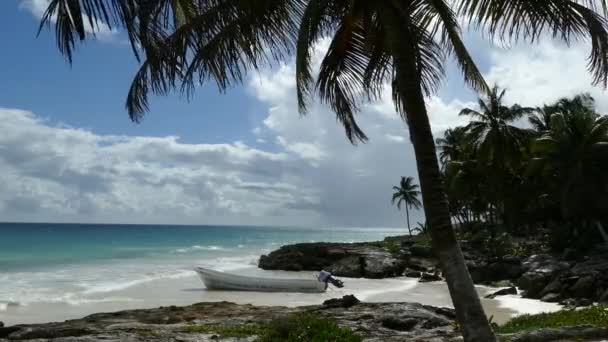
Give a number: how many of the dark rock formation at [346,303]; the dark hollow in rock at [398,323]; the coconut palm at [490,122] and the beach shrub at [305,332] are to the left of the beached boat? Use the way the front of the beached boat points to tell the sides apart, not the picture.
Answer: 3

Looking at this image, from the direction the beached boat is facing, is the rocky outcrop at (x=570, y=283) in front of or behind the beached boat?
behind

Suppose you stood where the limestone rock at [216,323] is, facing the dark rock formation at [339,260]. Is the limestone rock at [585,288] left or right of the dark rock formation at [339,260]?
right

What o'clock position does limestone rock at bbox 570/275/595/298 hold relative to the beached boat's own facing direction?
The limestone rock is roughly at 7 o'clock from the beached boat.

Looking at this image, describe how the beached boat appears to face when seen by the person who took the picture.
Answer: facing to the left of the viewer

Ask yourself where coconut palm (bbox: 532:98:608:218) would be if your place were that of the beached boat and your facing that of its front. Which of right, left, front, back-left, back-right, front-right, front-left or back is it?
back

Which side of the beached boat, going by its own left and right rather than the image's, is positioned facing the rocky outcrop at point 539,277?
back

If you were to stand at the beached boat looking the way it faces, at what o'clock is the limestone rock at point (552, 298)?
The limestone rock is roughly at 7 o'clock from the beached boat.

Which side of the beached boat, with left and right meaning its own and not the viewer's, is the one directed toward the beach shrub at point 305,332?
left

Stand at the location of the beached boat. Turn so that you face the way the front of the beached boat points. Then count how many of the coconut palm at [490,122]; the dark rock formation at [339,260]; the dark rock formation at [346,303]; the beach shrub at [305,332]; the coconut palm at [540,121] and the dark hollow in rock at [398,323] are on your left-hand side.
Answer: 3

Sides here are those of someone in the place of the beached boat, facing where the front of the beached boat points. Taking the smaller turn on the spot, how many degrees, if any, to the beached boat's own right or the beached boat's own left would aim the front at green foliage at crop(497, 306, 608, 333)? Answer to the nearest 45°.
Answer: approximately 90° to the beached boat's own left

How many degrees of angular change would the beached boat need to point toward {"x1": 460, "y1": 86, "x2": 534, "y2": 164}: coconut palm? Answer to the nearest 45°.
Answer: approximately 135° to its right

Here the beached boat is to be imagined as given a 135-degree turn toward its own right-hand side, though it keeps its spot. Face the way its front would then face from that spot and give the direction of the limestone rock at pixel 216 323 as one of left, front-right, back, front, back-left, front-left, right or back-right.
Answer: back-right

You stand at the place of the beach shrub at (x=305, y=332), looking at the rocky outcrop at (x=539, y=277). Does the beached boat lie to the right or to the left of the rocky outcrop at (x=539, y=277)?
left

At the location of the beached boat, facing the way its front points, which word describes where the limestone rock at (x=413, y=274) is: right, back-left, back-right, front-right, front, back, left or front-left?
back-right
